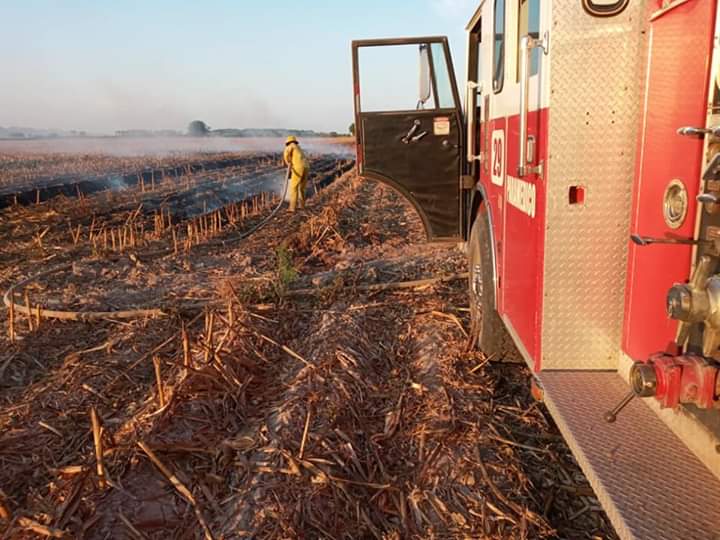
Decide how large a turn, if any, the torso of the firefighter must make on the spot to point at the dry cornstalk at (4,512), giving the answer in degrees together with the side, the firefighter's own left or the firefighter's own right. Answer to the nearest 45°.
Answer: approximately 135° to the firefighter's own left

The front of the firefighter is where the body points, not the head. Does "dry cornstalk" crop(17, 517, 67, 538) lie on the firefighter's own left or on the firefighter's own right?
on the firefighter's own left

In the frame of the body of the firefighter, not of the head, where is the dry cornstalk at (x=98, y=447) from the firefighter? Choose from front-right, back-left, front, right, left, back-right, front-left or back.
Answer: back-left

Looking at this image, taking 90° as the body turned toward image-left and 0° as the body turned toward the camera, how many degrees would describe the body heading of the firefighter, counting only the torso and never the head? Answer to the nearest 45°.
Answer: approximately 135°

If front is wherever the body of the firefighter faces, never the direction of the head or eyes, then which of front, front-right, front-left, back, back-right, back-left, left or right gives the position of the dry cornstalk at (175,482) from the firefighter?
back-left

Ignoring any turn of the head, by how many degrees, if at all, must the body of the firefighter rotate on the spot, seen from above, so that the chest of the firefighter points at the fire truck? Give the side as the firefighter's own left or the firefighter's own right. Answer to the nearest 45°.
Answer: approximately 135° to the firefighter's own left
